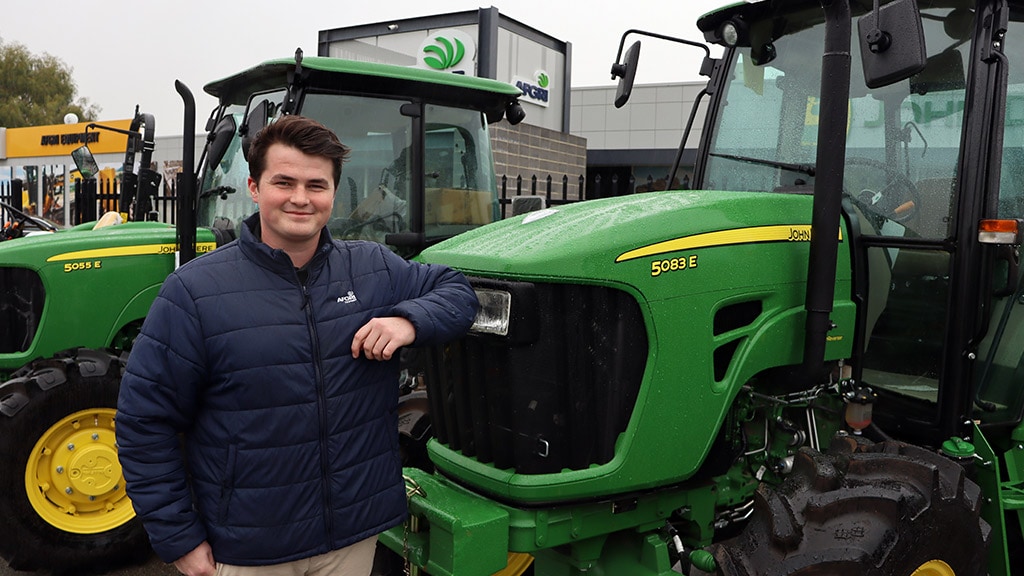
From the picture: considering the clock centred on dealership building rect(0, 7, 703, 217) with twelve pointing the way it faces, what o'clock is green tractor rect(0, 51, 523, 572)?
The green tractor is roughly at 1 o'clock from the dealership building.

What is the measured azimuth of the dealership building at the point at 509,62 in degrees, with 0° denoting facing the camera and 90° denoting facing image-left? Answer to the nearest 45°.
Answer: approximately 0°

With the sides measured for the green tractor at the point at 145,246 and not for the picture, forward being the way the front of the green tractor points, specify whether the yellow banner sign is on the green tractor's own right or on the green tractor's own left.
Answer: on the green tractor's own right

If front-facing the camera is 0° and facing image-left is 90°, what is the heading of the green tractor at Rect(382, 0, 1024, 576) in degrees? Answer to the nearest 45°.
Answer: approximately 45°

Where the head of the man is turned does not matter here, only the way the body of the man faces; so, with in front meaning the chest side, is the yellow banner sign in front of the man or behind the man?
behind

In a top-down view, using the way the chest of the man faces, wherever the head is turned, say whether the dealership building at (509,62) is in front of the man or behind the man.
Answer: behind

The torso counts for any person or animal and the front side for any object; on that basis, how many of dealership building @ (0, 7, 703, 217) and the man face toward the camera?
2

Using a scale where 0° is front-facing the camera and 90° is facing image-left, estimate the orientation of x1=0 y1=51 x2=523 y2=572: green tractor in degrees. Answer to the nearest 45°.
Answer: approximately 45°

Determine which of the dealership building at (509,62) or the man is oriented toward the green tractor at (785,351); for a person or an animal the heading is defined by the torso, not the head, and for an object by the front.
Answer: the dealership building
